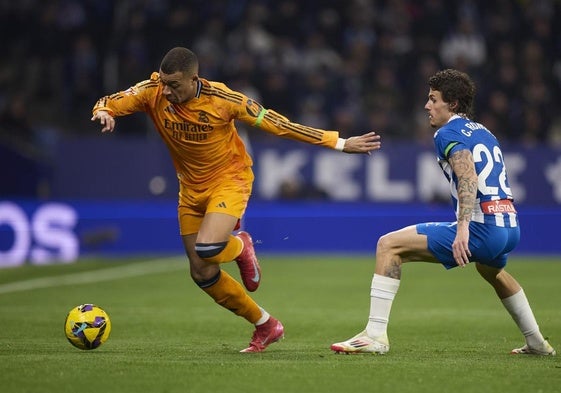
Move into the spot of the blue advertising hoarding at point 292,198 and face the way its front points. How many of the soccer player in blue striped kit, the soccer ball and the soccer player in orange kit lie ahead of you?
3

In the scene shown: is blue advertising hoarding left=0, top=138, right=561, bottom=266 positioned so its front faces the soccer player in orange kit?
yes

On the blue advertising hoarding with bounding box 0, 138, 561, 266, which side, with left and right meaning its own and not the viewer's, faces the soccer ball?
front

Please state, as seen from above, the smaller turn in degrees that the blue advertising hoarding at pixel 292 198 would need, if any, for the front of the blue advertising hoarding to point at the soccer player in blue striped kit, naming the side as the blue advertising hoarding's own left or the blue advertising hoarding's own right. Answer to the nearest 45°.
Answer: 0° — it already faces them

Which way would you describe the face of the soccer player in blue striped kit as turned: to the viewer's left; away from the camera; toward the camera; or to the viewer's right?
to the viewer's left

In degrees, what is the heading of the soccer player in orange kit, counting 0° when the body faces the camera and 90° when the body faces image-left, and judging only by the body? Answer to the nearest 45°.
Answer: approximately 45°

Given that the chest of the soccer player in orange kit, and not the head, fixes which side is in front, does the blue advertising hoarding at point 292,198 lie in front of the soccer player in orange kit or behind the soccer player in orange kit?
behind

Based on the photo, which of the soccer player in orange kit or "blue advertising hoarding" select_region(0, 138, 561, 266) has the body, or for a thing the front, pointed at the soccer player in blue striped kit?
the blue advertising hoarding

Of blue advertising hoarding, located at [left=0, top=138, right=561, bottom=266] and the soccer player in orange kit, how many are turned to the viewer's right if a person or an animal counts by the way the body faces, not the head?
0

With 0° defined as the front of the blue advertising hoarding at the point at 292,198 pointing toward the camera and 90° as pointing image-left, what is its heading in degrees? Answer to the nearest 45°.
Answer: approximately 0°

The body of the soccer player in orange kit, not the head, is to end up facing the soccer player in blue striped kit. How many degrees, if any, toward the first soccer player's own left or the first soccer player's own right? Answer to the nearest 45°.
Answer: approximately 135° to the first soccer player's own left
